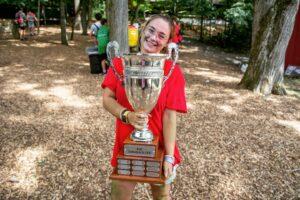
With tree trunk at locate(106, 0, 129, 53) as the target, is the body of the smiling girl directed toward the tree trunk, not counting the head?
no

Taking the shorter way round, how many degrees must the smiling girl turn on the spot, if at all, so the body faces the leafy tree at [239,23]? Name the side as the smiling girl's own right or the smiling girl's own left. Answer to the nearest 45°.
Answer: approximately 180°

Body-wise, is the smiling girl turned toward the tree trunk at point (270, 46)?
no

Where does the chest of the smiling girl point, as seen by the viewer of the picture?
toward the camera

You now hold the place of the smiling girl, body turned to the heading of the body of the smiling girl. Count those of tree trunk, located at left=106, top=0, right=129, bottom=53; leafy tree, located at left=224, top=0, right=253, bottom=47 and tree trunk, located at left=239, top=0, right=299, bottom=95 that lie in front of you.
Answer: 0
